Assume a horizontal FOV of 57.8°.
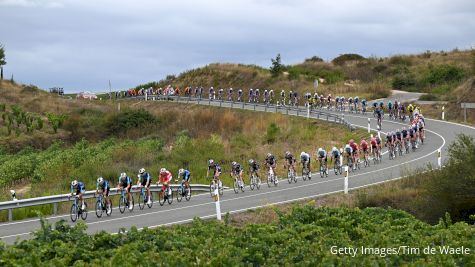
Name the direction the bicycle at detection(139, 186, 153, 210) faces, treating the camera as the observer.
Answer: facing the viewer and to the left of the viewer

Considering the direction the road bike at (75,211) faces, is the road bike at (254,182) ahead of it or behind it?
behind

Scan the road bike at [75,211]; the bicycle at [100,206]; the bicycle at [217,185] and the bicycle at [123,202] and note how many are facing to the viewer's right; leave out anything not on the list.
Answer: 0

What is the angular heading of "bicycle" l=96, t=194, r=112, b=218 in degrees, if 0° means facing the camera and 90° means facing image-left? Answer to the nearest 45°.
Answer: approximately 45°

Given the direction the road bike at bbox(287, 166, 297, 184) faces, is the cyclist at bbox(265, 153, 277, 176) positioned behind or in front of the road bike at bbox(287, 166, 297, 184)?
in front

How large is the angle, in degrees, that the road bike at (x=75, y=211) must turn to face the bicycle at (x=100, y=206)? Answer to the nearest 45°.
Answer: approximately 180°

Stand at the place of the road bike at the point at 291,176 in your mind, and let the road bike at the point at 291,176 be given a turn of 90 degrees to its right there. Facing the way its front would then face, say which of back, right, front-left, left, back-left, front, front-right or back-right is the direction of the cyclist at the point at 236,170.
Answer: left

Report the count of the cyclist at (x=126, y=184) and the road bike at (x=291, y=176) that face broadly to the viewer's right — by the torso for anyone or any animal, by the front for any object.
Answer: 0

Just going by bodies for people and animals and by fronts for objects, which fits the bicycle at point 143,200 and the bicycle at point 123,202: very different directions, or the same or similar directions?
same or similar directions

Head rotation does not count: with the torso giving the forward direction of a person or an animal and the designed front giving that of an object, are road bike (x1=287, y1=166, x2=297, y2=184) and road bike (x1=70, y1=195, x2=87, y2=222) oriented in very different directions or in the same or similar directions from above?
same or similar directions

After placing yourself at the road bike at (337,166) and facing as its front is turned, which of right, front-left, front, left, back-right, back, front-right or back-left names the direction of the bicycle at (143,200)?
front

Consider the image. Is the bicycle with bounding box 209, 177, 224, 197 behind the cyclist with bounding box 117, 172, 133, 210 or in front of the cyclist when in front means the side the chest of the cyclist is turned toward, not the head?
behind

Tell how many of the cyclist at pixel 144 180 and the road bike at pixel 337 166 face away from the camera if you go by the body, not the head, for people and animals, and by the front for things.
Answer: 0

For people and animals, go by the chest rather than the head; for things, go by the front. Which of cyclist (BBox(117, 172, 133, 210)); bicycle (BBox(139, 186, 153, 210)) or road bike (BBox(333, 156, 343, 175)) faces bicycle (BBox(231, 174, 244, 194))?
the road bike

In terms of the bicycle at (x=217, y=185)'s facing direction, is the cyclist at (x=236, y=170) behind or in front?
behind

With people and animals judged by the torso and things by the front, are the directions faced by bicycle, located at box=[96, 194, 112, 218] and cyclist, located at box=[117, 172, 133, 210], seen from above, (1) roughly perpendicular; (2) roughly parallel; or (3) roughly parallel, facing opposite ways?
roughly parallel
